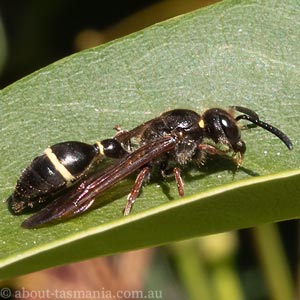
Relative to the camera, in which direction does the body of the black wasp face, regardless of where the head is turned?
to the viewer's right
